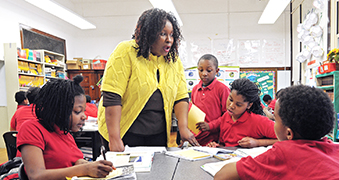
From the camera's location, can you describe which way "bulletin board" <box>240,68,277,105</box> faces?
facing the viewer

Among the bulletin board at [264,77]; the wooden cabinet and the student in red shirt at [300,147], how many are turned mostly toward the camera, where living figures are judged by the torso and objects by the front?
2

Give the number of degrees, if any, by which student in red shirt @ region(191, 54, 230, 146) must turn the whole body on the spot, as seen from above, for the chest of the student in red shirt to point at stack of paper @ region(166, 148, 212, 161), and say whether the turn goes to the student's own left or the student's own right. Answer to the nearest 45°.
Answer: approximately 45° to the student's own left

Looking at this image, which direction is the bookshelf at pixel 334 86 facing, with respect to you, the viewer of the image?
facing the viewer and to the left of the viewer

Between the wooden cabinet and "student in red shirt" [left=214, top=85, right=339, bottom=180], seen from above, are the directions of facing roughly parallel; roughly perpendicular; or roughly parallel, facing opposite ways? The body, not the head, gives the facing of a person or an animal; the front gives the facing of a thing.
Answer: roughly parallel, facing opposite ways

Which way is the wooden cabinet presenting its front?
toward the camera

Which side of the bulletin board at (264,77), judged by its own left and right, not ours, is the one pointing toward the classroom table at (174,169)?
front

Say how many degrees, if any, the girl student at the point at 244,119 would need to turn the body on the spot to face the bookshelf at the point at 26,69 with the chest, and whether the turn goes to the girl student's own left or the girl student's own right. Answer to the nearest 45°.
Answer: approximately 90° to the girl student's own right

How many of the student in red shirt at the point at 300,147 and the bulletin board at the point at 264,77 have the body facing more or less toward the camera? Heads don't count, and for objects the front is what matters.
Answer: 1

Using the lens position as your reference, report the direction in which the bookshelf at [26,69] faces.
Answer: facing the viewer and to the right of the viewer

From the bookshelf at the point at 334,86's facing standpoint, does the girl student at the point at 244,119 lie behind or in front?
in front

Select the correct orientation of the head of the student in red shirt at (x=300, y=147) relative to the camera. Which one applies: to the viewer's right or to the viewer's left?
to the viewer's left

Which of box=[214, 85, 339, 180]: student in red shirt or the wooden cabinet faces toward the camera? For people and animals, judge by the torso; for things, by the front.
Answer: the wooden cabinet

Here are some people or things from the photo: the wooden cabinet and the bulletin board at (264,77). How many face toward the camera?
2

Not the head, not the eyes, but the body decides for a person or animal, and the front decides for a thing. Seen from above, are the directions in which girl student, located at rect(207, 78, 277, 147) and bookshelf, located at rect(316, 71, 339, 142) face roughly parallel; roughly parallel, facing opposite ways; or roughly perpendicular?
roughly parallel
